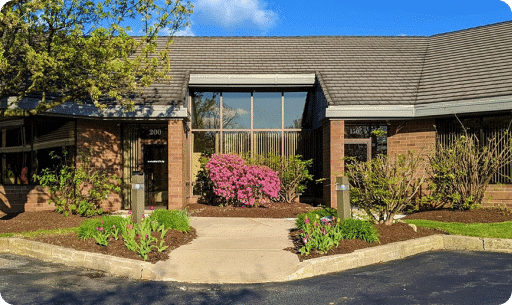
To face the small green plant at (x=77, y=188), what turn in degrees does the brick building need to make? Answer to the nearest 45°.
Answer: approximately 45° to its right

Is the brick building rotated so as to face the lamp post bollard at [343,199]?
yes

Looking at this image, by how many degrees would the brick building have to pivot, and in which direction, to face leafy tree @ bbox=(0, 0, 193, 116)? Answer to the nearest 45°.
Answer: approximately 45° to its right

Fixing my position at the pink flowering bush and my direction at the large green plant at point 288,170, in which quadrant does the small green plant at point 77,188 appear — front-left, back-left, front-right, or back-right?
back-left

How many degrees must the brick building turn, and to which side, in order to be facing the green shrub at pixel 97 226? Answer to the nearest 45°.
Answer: approximately 45° to its right

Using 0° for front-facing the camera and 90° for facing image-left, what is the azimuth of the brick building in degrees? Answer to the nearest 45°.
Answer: approximately 0°

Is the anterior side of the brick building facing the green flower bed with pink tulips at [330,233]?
yes

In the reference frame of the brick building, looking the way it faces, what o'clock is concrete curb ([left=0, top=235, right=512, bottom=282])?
The concrete curb is roughly at 12 o'clock from the brick building.
